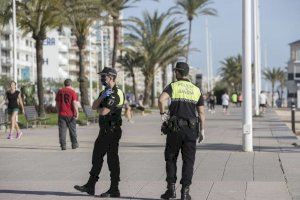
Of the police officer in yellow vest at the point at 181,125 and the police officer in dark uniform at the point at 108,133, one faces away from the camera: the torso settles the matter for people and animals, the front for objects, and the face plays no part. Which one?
the police officer in yellow vest

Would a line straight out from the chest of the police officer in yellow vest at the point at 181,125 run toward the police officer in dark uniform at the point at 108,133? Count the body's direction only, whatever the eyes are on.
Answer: no

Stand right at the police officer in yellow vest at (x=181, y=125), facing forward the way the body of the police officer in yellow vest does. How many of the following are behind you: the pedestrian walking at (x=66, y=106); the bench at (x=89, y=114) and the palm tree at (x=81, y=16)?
0

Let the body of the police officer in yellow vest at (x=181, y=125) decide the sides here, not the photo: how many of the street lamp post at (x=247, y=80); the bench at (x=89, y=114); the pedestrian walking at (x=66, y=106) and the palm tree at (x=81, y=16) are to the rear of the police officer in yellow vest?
0

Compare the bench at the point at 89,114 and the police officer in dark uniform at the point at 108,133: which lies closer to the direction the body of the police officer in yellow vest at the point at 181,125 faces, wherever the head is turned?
the bench

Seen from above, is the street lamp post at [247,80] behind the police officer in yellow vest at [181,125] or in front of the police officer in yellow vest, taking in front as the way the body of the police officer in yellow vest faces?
in front

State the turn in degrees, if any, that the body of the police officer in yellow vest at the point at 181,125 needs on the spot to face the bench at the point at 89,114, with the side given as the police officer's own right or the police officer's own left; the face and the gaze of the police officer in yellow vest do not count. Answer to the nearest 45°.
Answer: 0° — they already face it

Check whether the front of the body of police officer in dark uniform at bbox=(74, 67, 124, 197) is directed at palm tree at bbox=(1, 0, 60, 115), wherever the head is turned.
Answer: no

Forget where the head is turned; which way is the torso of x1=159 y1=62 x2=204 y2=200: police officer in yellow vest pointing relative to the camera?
away from the camera
